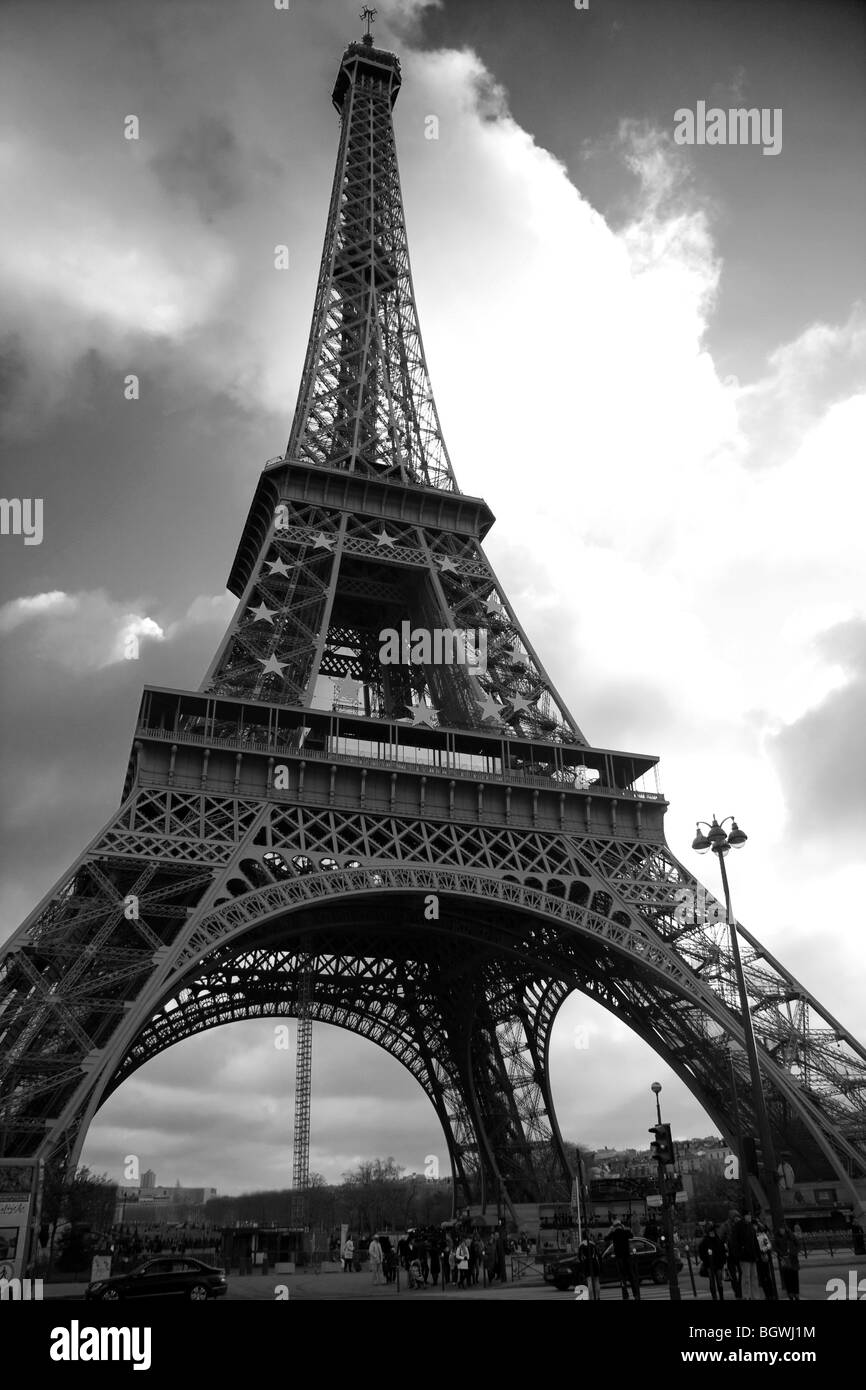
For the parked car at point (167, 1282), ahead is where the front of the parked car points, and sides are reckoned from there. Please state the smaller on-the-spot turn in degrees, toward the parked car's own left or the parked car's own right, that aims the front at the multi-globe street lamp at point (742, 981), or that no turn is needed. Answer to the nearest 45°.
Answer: approximately 180°

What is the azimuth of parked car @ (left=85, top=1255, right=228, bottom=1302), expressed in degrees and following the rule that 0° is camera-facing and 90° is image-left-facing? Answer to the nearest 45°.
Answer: approximately 90°

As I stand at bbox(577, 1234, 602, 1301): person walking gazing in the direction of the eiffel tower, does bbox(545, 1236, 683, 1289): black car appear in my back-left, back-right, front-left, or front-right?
front-right

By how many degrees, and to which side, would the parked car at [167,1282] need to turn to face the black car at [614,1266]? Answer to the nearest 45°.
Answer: approximately 180°

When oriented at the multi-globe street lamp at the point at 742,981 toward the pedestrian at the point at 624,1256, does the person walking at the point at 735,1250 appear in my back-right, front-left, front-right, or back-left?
front-left
